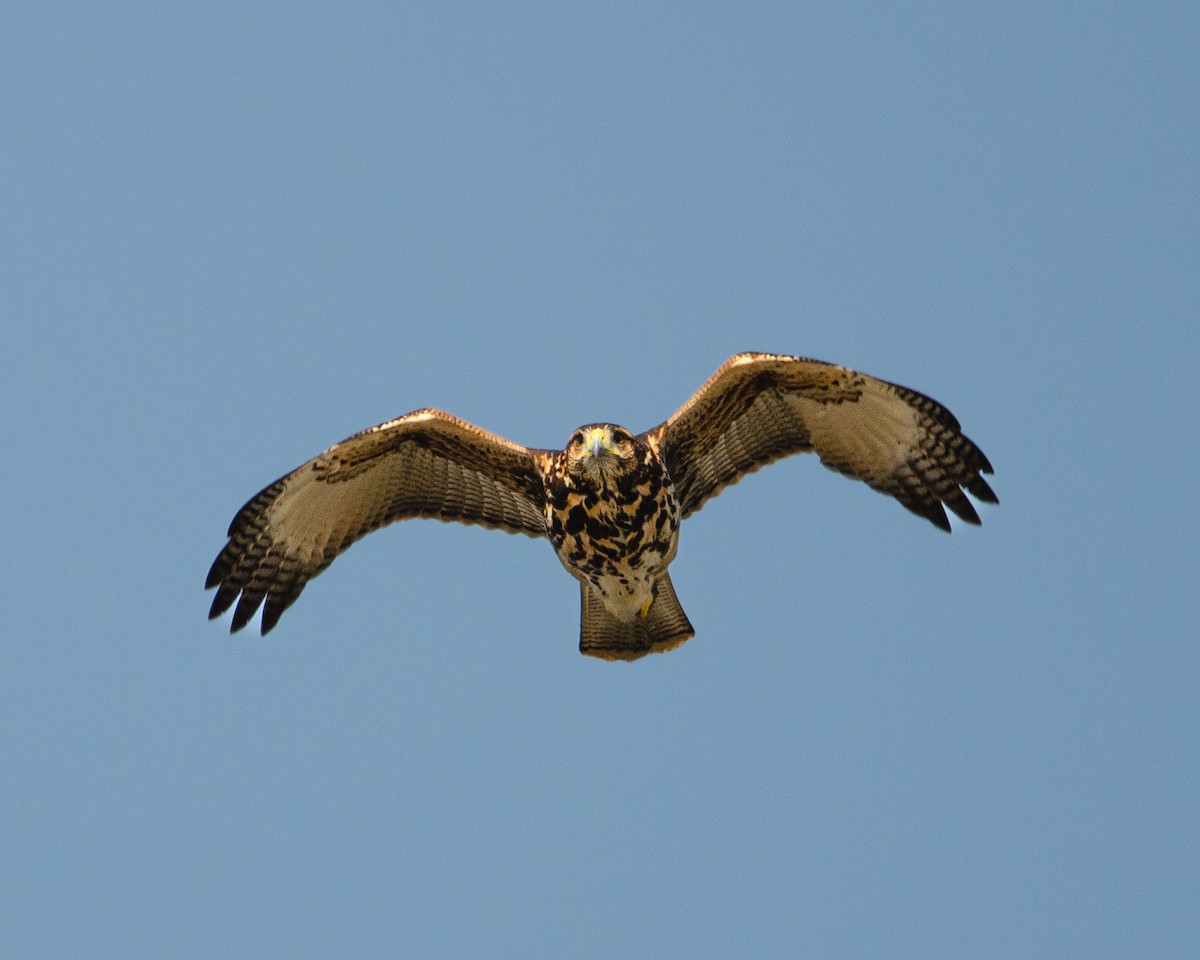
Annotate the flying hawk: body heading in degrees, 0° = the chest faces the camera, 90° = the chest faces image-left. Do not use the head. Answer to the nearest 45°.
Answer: approximately 0°
